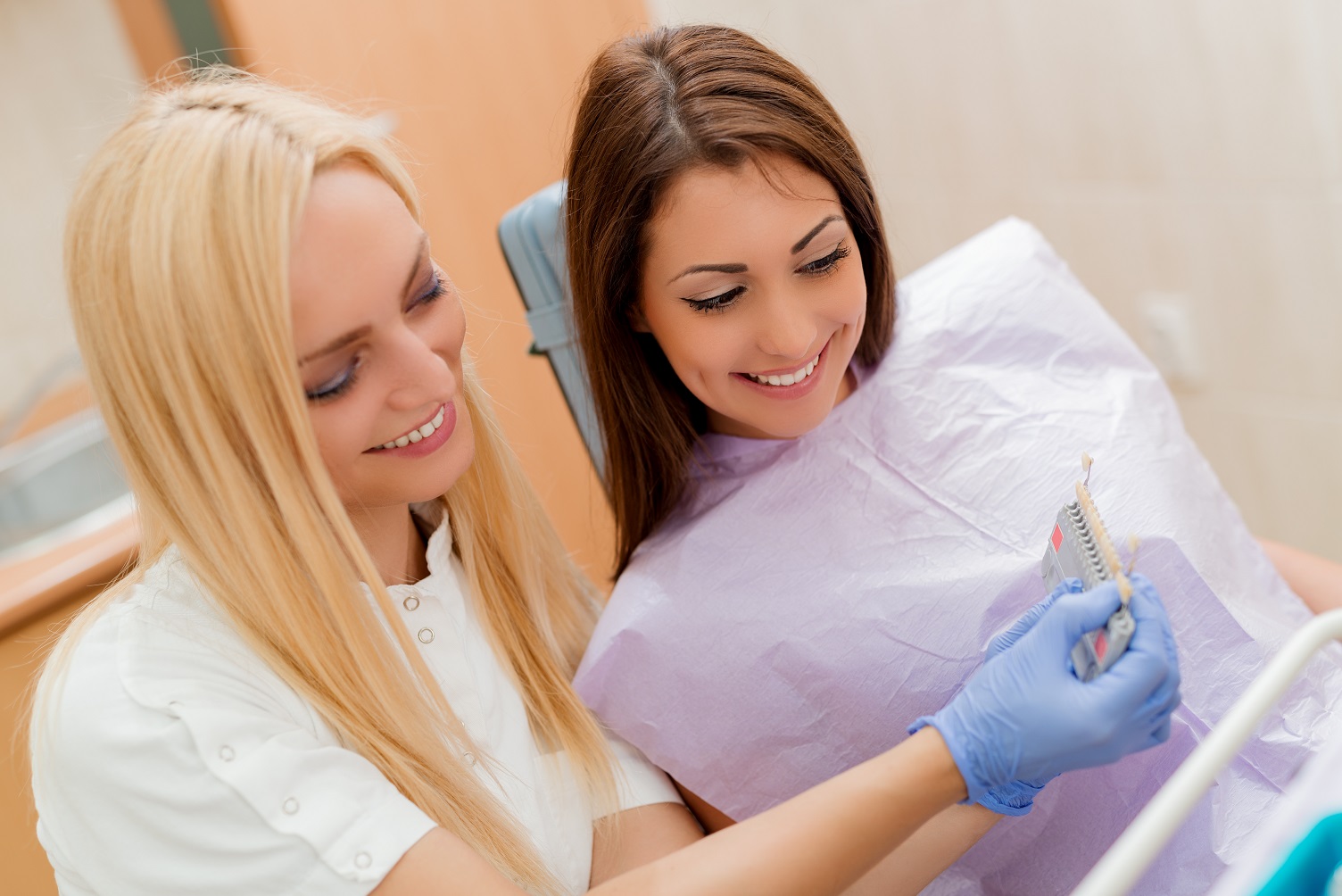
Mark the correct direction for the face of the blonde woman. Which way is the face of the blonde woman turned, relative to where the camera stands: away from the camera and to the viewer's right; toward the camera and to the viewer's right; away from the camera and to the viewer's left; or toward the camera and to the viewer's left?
toward the camera and to the viewer's right

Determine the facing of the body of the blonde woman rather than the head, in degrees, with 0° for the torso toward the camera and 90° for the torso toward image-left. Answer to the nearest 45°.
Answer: approximately 315°

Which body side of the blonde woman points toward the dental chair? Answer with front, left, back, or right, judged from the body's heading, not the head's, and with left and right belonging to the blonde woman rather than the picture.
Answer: left
